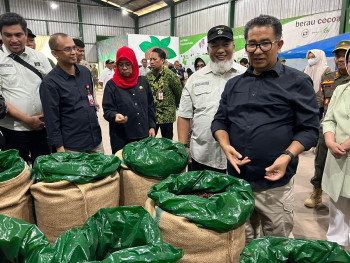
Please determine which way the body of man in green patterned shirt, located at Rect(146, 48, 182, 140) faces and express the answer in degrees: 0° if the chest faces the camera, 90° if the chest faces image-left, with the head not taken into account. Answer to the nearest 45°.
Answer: approximately 45°

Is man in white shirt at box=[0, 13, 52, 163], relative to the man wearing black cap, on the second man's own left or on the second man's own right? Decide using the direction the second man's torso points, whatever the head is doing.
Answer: on the second man's own right

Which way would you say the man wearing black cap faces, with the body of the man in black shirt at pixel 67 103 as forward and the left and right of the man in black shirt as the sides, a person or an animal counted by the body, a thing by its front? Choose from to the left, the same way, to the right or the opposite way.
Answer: to the right

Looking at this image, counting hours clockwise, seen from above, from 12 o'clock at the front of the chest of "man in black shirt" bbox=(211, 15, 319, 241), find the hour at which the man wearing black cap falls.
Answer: The man wearing black cap is roughly at 3 o'clock from the man in black shirt.

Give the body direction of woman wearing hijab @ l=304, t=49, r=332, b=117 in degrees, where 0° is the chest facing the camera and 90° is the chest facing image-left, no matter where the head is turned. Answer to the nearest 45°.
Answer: approximately 45°

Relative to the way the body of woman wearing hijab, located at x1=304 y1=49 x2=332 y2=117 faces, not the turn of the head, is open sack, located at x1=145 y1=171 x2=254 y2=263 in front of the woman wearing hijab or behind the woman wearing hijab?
in front

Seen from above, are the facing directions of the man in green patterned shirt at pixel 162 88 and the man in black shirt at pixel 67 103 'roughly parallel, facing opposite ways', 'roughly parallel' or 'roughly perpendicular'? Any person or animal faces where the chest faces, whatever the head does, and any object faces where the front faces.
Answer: roughly perpendicular

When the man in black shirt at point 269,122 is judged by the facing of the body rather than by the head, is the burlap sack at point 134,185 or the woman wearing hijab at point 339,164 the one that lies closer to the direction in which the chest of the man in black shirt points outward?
the burlap sack

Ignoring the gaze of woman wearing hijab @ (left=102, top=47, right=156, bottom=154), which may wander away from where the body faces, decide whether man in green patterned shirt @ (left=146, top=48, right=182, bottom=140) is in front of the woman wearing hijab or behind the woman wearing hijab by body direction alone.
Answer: behind

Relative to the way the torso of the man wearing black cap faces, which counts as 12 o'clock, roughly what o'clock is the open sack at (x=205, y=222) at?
The open sack is roughly at 12 o'clock from the man wearing black cap.

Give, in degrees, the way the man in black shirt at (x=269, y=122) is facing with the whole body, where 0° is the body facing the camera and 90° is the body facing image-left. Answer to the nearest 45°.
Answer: approximately 45°

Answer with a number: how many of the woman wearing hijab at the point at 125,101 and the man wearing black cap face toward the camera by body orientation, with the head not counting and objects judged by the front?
2

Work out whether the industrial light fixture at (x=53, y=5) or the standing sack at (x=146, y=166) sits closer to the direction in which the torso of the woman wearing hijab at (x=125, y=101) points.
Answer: the standing sack
